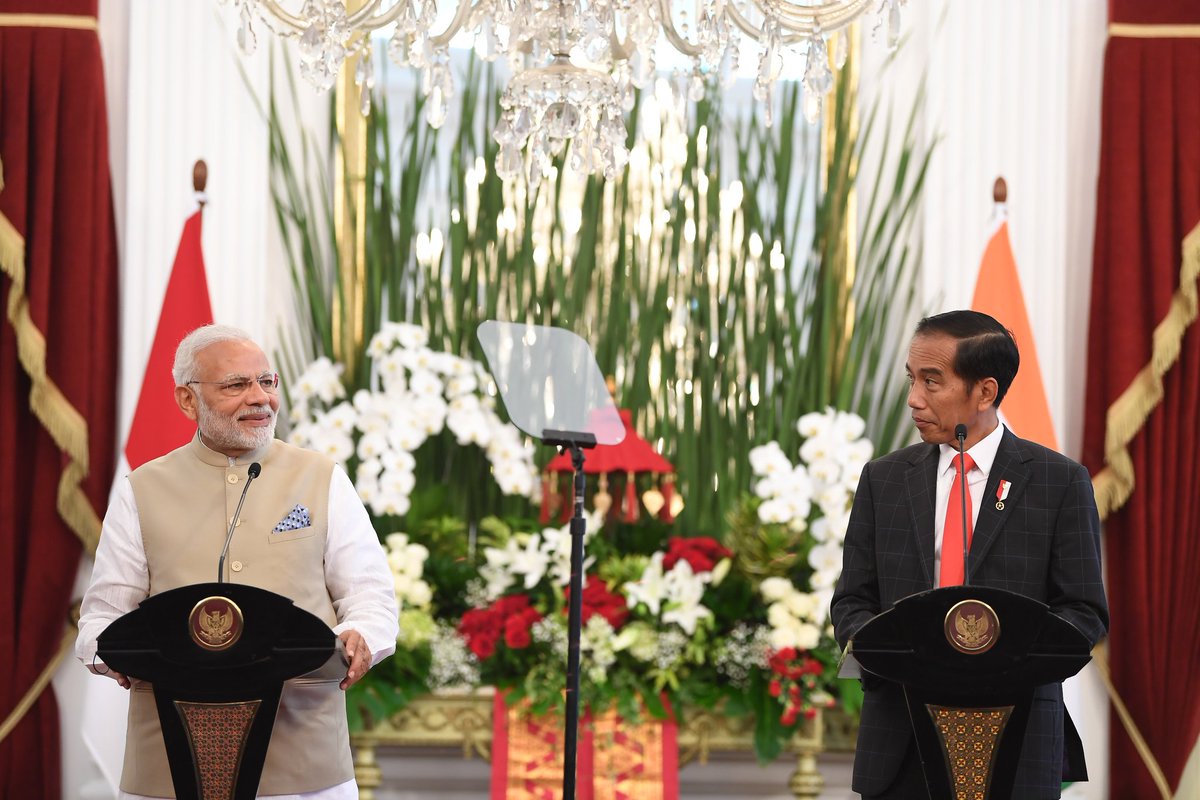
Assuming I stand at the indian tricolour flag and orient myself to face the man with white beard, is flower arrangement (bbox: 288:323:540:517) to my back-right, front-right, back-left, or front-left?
front-right

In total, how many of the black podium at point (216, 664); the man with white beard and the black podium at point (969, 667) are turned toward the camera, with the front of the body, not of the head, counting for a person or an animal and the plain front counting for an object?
3

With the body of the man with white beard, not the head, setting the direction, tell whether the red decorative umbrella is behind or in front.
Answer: behind

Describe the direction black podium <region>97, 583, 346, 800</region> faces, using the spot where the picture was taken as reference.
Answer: facing the viewer

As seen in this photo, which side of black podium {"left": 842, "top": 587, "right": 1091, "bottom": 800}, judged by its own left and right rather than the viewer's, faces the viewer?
front

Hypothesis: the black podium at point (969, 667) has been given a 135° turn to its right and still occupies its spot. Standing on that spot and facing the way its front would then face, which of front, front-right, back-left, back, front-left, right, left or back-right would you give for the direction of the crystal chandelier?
front

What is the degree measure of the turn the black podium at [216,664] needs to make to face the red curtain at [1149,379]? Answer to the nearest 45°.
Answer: approximately 135° to its left

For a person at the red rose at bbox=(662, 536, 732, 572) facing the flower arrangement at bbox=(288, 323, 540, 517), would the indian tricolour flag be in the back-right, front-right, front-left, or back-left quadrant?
back-right

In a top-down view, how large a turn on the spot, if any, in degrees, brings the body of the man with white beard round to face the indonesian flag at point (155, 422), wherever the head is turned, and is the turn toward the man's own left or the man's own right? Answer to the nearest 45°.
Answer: approximately 180°

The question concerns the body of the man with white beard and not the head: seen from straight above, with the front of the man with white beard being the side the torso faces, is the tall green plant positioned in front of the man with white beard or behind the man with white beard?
behind

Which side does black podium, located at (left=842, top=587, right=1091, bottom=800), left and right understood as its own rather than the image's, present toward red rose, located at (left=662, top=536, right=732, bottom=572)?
back

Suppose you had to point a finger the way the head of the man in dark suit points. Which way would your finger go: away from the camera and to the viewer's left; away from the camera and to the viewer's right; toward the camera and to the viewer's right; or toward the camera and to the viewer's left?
toward the camera and to the viewer's left
